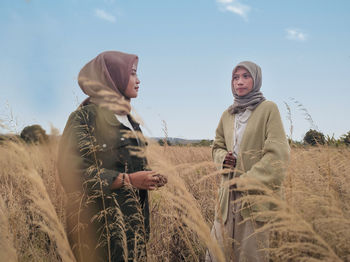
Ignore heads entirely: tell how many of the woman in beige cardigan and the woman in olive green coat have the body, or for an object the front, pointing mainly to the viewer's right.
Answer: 1

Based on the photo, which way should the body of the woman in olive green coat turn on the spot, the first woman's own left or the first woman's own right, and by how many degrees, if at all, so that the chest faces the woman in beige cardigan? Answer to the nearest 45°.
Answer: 0° — they already face them

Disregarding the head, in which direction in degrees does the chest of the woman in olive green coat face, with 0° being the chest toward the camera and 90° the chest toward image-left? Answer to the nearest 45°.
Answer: approximately 270°

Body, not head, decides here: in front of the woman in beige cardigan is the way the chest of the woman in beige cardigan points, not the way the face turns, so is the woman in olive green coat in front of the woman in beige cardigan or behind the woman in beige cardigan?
in front

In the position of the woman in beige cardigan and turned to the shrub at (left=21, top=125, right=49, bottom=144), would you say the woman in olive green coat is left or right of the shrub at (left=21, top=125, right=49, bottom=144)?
left

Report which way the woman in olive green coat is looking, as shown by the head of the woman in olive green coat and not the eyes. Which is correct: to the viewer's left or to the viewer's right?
to the viewer's right

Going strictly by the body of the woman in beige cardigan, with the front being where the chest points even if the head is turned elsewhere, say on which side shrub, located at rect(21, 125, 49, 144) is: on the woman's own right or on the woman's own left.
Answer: on the woman's own right

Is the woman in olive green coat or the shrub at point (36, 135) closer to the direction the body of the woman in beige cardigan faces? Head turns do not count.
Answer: the woman in olive green coat

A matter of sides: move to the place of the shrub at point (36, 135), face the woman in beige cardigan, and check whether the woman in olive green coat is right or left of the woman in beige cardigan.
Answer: right

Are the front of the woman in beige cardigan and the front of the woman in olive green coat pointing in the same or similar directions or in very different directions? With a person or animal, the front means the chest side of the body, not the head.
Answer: very different directions
